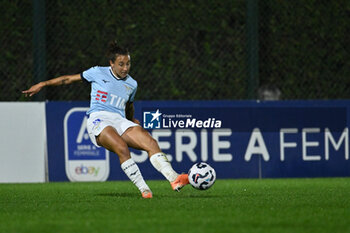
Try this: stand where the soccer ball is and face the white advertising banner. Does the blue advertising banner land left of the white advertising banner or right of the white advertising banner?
right

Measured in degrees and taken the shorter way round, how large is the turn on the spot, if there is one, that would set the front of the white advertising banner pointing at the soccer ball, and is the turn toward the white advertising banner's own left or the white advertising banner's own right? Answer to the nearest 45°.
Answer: approximately 45° to the white advertising banner's own left

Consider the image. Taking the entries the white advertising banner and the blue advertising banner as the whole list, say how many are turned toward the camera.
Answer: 2

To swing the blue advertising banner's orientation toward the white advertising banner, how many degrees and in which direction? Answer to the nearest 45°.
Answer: approximately 90° to its right

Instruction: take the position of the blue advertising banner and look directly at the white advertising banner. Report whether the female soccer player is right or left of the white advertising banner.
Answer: left

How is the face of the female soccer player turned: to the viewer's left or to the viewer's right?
to the viewer's right

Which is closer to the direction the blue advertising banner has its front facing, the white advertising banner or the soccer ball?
the soccer ball

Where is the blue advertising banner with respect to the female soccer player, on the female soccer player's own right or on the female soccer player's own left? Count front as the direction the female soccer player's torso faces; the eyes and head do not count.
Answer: on the female soccer player's own left

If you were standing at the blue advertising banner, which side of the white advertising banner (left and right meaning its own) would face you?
left

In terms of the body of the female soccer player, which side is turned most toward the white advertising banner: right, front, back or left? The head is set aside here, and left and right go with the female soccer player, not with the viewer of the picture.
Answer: back

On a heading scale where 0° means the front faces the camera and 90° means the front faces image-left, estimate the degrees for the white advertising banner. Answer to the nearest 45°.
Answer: approximately 0°

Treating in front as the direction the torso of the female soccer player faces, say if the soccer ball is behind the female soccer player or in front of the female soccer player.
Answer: in front

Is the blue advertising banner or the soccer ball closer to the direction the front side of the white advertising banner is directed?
the soccer ball

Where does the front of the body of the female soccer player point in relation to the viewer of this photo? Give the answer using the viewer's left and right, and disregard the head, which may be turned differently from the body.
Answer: facing the viewer and to the right of the viewer

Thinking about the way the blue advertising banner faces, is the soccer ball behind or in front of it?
in front
